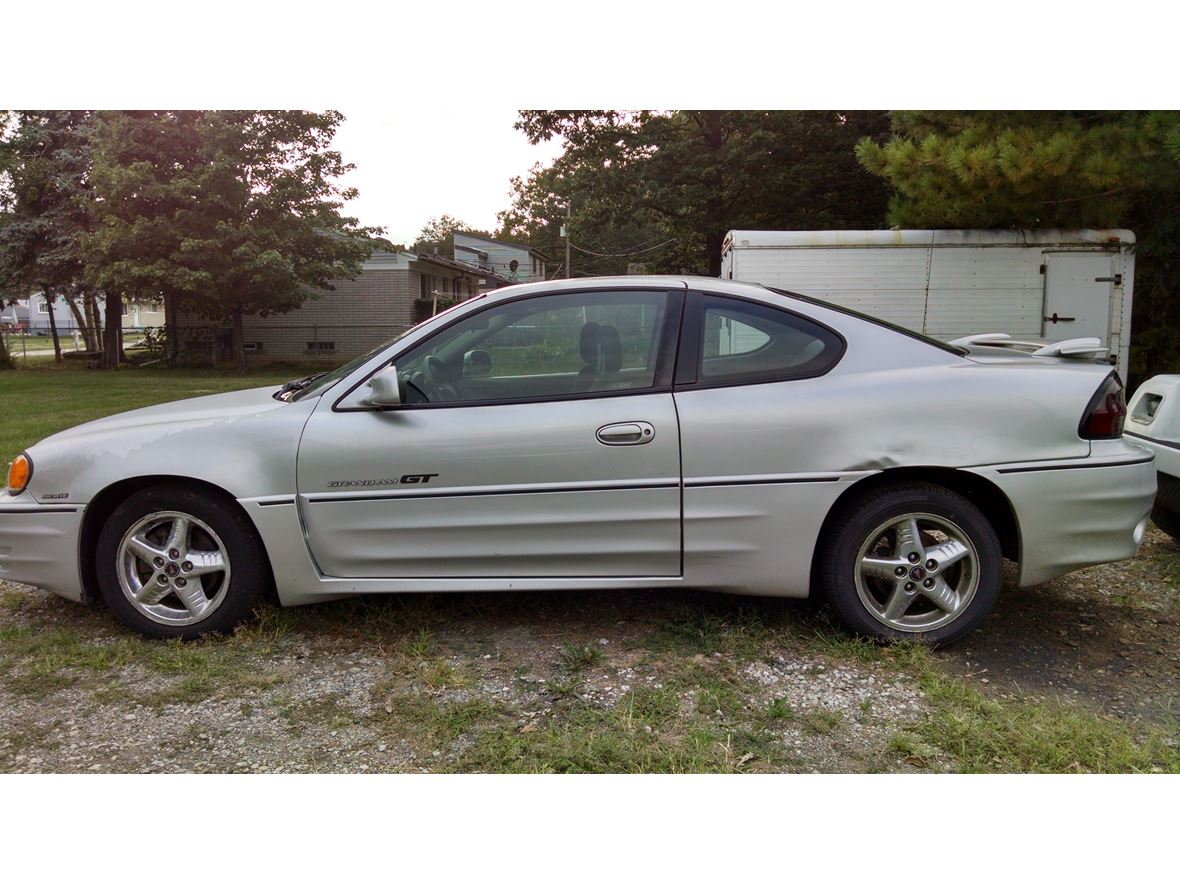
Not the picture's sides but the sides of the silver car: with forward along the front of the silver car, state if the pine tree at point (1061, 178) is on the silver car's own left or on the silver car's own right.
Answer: on the silver car's own right

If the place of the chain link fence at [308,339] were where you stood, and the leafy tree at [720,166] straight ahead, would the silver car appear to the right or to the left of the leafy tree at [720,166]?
right

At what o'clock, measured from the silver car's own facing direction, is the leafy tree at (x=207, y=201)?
The leafy tree is roughly at 2 o'clock from the silver car.

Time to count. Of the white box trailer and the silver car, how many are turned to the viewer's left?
1

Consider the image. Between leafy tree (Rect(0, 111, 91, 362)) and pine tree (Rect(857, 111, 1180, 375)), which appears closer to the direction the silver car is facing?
the leafy tree

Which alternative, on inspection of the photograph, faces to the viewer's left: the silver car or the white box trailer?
the silver car

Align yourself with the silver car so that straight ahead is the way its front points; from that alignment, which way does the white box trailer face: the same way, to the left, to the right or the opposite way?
the opposite way

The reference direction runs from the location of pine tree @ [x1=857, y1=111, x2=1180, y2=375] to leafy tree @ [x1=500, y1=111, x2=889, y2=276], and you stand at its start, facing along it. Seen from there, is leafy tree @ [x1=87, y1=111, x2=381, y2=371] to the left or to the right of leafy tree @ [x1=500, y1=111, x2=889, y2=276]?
left

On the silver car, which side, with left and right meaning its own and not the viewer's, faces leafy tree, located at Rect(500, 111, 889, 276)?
right

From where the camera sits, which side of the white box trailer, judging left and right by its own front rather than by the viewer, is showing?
right

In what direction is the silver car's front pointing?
to the viewer's left
